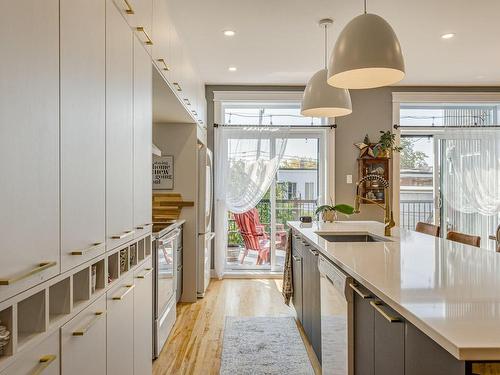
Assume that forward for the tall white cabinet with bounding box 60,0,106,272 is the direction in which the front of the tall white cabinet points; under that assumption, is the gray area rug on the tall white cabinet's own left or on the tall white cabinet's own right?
on the tall white cabinet's own left

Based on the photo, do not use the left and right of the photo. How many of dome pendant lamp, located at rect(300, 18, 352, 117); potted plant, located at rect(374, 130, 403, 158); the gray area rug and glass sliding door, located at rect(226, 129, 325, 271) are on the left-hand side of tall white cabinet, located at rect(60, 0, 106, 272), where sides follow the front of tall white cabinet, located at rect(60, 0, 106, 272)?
4

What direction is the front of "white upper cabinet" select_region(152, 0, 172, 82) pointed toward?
to the viewer's right

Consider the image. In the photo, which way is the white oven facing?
to the viewer's right

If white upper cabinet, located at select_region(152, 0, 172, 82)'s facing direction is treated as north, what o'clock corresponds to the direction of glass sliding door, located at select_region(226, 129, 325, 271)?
The glass sliding door is roughly at 10 o'clock from the white upper cabinet.

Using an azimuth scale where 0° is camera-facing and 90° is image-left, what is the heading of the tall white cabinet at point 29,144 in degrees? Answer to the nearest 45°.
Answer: approximately 315°

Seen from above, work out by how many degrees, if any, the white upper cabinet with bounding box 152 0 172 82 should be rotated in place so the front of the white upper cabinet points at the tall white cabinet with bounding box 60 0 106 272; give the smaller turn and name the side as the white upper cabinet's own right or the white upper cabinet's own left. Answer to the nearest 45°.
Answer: approximately 90° to the white upper cabinet's own right

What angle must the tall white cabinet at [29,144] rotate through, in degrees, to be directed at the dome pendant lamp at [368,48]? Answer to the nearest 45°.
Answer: approximately 45° to its left

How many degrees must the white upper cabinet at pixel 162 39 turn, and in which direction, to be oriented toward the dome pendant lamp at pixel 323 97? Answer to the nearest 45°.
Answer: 0° — it already faces it

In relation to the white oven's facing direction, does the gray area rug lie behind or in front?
in front
